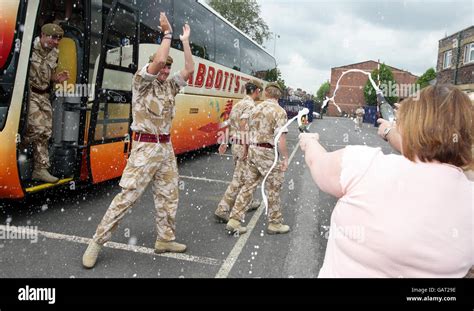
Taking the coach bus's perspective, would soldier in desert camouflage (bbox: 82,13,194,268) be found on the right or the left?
on its left

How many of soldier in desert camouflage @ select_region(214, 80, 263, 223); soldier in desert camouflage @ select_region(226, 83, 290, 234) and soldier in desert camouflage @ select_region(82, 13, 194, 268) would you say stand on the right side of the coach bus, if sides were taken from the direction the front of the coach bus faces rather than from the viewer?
0

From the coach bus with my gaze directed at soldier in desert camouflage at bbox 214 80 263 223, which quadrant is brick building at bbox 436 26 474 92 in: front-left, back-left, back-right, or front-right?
front-left

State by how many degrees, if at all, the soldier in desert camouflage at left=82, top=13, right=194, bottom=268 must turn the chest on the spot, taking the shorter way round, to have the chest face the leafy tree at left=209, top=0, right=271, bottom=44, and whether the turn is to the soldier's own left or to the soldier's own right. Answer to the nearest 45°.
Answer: approximately 135° to the soldier's own left

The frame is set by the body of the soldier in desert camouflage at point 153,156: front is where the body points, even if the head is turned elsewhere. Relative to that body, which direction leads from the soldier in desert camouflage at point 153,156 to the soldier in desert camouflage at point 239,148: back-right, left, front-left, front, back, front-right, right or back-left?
left

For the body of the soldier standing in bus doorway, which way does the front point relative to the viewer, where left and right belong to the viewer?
facing the viewer and to the right of the viewer

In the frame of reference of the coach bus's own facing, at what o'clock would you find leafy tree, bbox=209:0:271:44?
The leafy tree is roughly at 5 o'clock from the coach bus.

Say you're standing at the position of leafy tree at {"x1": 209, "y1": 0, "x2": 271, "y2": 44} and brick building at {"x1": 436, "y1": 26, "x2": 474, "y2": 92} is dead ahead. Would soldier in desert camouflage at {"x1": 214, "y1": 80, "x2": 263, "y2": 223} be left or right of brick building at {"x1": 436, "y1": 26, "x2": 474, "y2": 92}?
right

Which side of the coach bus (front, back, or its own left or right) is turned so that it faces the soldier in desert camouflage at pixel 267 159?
left

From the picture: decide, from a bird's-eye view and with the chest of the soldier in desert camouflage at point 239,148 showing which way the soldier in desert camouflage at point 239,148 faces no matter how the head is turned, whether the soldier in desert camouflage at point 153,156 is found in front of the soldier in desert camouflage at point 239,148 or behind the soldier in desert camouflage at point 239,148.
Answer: behind

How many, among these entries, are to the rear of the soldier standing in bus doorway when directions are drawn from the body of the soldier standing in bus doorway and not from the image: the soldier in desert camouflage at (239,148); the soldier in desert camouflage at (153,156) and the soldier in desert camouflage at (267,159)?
0

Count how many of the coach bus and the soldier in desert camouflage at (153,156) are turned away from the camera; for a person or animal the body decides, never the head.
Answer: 0

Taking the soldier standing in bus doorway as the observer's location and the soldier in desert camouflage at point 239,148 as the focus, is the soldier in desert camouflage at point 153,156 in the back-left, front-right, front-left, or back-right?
front-right

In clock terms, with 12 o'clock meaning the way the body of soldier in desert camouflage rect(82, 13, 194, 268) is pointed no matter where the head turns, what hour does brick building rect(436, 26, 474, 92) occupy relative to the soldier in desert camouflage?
The brick building is roughly at 9 o'clock from the soldier in desert camouflage.
